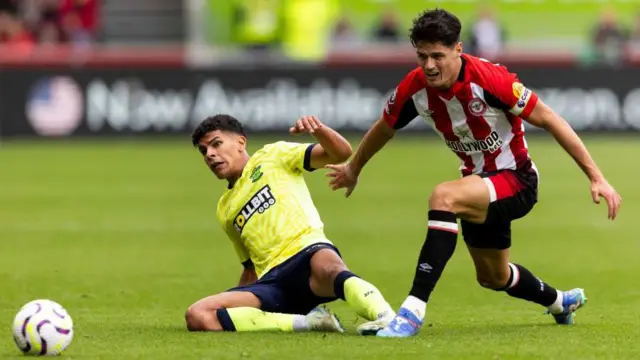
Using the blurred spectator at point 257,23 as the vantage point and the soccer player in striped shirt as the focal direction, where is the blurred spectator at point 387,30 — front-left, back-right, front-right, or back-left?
front-left

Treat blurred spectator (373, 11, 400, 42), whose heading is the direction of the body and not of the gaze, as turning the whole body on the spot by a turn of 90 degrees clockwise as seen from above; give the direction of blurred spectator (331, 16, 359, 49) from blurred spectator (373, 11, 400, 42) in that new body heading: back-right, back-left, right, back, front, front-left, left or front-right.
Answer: front

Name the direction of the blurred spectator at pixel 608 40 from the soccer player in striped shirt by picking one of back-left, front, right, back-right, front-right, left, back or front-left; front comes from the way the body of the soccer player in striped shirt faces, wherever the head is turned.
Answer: back-right

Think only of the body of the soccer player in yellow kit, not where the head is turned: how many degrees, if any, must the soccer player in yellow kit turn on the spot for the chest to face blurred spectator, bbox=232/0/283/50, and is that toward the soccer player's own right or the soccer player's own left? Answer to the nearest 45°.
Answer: approximately 135° to the soccer player's own right

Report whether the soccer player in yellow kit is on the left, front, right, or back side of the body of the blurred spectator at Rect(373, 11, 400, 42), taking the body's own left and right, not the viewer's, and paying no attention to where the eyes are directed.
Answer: front

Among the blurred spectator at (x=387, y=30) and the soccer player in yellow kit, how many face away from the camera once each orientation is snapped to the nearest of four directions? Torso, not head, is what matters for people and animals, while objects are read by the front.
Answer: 0

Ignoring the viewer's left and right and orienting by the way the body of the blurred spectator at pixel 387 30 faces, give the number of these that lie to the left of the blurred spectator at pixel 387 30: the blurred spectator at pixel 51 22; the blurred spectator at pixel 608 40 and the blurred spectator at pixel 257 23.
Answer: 1

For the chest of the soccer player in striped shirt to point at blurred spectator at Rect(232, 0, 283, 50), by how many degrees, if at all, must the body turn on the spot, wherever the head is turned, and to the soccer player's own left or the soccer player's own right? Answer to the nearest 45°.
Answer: approximately 135° to the soccer player's own right

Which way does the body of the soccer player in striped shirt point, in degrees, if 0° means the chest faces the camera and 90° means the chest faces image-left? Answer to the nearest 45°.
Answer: approximately 45°

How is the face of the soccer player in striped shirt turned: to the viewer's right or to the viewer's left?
to the viewer's left

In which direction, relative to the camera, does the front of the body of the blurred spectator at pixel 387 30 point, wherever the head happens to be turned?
toward the camera

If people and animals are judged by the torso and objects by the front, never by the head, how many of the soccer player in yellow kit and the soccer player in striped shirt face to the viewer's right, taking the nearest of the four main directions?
0

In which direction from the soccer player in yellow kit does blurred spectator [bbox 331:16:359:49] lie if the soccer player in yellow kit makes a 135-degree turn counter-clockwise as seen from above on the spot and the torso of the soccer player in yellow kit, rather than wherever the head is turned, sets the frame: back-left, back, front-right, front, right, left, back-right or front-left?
left
